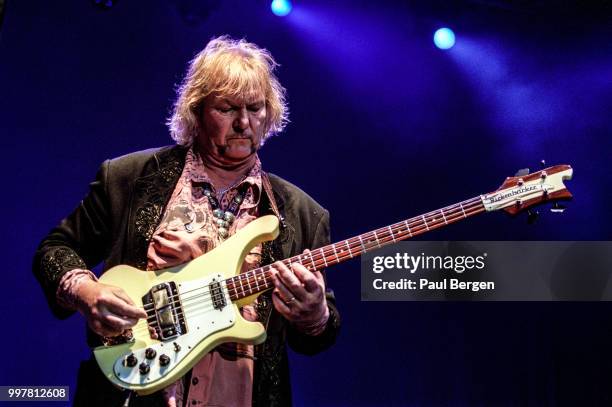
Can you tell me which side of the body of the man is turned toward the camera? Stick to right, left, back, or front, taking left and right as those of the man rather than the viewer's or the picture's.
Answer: front

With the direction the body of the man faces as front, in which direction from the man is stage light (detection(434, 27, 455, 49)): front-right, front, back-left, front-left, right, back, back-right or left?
back-left
